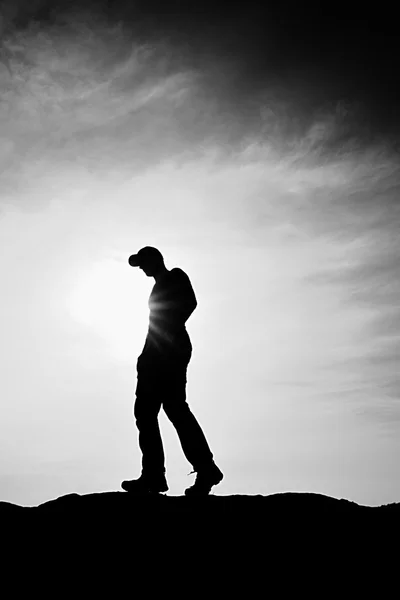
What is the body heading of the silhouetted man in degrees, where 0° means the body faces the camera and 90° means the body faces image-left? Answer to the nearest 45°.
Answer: approximately 90°

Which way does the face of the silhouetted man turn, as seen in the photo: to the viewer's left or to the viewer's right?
to the viewer's left
